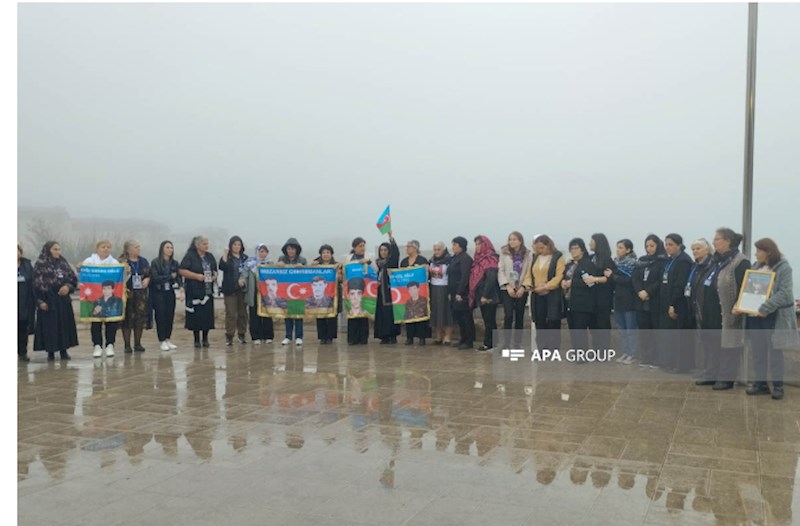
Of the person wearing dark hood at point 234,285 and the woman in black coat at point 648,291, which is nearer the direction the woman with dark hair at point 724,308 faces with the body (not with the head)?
the person wearing dark hood

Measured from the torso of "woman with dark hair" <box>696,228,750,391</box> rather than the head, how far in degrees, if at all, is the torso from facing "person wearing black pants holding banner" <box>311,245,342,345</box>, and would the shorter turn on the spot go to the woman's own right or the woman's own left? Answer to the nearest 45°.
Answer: approximately 45° to the woman's own right

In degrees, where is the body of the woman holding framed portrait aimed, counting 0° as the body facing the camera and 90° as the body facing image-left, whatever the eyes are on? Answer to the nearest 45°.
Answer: approximately 45°

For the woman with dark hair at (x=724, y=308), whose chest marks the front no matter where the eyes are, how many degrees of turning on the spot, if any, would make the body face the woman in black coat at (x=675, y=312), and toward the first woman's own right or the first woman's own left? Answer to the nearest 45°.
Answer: approximately 90° to the first woman's own right

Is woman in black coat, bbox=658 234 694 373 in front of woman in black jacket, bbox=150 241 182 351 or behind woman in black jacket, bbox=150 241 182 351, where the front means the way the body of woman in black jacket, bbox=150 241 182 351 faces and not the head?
in front

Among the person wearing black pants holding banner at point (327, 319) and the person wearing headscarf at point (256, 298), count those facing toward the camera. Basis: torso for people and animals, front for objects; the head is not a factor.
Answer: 2

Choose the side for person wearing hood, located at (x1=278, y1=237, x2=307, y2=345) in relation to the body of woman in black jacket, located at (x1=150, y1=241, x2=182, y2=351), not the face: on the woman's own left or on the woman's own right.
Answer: on the woman's own left

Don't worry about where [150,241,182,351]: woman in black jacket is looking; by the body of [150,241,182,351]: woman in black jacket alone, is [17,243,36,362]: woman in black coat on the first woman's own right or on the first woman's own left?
on the first woman's own right

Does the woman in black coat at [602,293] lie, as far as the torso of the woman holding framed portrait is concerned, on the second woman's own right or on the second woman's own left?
on the second woman's own right
